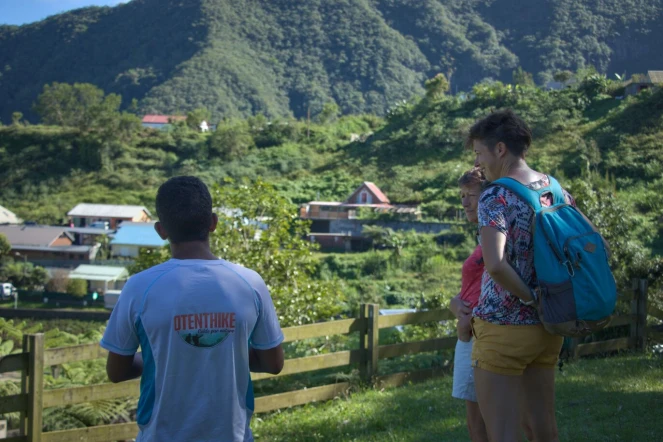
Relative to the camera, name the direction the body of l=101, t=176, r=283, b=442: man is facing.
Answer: away from the camera

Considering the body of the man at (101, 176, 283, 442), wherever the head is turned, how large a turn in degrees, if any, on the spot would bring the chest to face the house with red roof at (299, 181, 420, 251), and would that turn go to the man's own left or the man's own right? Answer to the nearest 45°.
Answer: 0° — they already face it

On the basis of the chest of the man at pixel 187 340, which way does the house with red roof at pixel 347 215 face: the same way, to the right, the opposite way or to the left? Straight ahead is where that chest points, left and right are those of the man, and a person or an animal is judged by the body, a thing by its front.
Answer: the opposite way

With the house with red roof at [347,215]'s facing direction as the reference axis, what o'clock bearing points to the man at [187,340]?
The man is roughly at 12 o'clock from the house with red roof.

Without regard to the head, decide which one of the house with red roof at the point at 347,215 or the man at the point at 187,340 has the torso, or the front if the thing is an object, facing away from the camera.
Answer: the man
